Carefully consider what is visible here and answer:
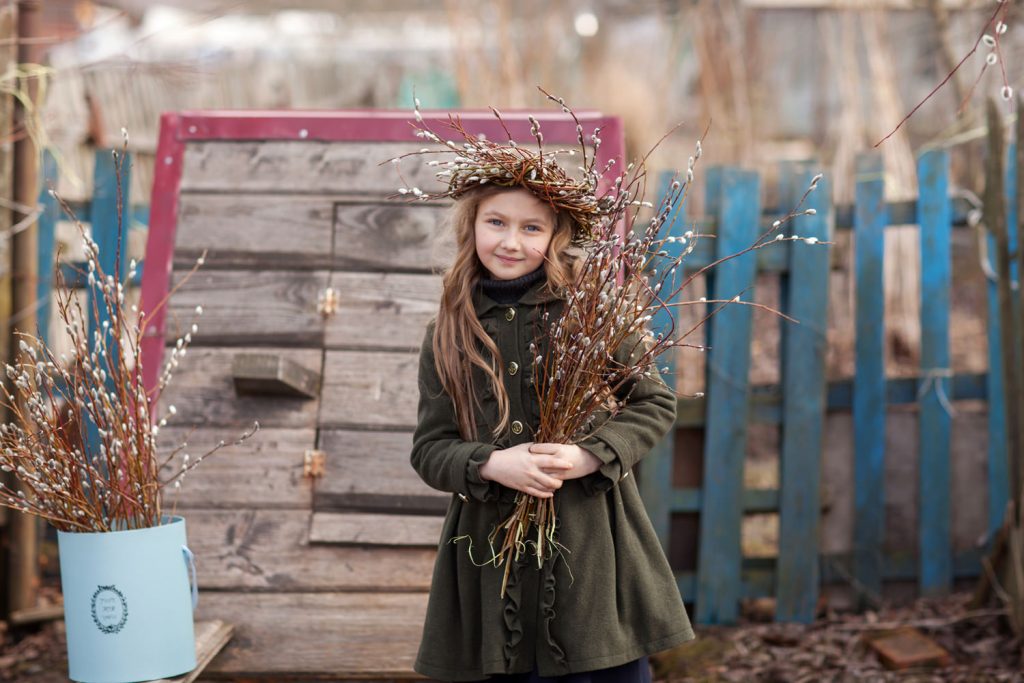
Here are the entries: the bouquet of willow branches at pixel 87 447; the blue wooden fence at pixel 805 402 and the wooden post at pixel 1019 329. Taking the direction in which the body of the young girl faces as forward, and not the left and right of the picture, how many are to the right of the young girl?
1

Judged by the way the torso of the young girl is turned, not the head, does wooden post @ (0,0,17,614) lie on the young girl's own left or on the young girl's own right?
on the young girl's own right

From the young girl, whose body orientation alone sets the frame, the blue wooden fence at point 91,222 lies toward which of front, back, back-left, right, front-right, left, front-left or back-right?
back-right

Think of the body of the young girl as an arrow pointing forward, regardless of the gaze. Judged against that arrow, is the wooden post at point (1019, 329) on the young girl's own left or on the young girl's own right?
on the young girl's own left

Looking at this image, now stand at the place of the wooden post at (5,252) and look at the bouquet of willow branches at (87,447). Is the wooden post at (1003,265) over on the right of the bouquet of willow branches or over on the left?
left

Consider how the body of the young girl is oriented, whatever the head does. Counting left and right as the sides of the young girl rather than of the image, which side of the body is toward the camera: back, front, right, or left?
front

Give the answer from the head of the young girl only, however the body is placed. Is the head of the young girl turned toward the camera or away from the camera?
toward the camera

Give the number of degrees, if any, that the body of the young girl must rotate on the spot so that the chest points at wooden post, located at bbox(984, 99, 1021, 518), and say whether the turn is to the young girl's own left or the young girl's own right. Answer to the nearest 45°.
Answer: approximately 135° to the young girl's own left

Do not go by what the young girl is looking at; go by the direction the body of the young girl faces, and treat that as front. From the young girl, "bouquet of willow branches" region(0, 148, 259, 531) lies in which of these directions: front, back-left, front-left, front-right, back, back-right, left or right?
right

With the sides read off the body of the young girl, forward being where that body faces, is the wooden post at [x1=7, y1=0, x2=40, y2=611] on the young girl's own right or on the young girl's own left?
on the young girl's own right
